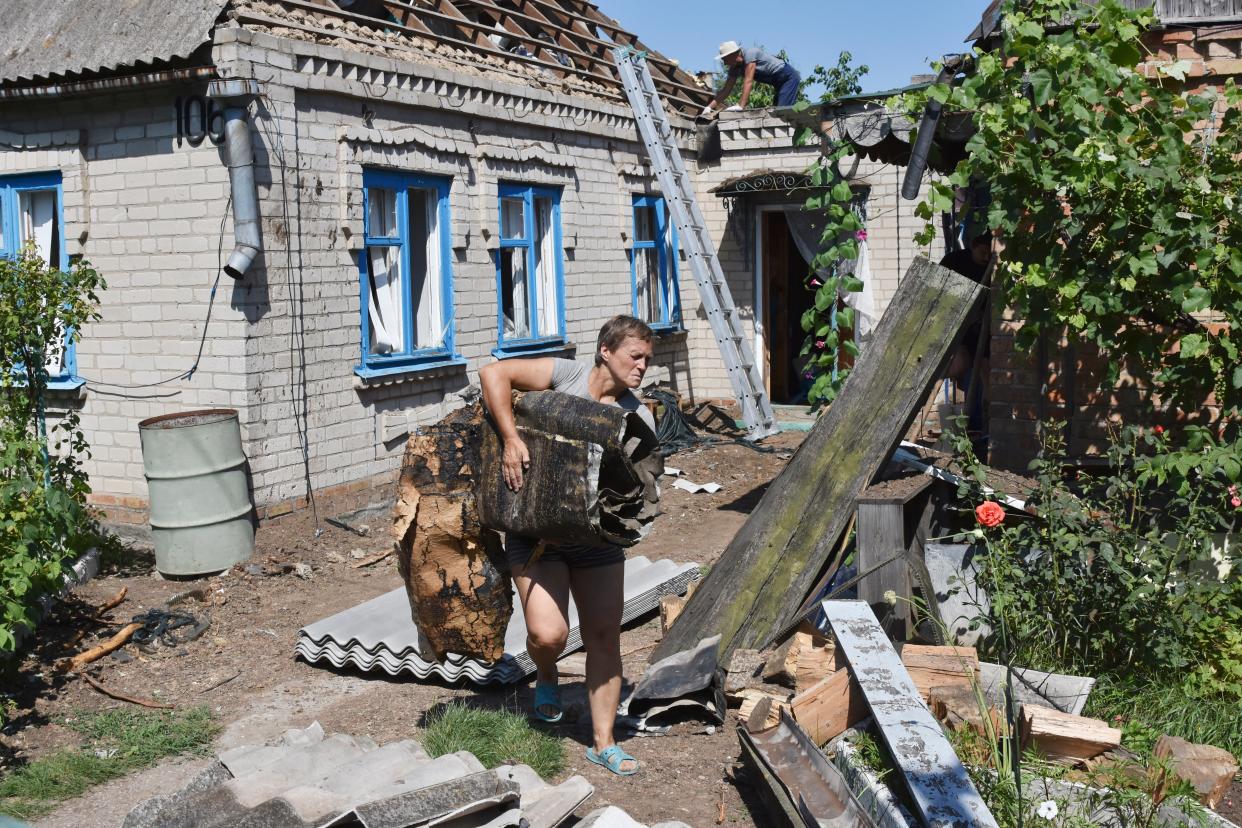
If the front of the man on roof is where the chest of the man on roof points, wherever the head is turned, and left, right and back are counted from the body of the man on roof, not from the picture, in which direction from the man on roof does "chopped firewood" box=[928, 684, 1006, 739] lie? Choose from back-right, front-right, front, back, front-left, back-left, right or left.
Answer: left

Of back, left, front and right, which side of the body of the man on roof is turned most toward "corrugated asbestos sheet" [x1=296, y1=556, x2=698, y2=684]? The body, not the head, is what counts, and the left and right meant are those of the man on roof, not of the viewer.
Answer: left

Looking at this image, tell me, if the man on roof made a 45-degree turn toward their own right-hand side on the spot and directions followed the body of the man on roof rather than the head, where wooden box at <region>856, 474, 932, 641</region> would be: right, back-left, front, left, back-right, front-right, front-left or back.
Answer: back-left

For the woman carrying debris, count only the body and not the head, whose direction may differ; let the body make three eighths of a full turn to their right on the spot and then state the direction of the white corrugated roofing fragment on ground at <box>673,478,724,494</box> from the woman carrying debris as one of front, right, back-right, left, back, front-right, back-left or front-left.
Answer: right

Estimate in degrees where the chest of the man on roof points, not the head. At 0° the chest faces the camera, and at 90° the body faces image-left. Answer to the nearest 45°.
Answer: approximately 90°

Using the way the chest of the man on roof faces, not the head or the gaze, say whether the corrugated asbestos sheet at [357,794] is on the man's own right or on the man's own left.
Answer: on the man's own left

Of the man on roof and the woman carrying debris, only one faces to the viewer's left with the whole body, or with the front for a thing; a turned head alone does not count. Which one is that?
the man on roof

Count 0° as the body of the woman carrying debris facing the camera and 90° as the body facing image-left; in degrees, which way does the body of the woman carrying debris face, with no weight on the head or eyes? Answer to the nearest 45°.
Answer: approximately 315°

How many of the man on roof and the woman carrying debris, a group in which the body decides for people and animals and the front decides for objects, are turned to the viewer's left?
1

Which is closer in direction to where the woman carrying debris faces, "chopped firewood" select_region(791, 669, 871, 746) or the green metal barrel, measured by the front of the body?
the chopped firewood

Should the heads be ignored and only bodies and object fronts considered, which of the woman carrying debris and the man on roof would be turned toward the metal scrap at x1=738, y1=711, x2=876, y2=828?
the woman carrying debris
